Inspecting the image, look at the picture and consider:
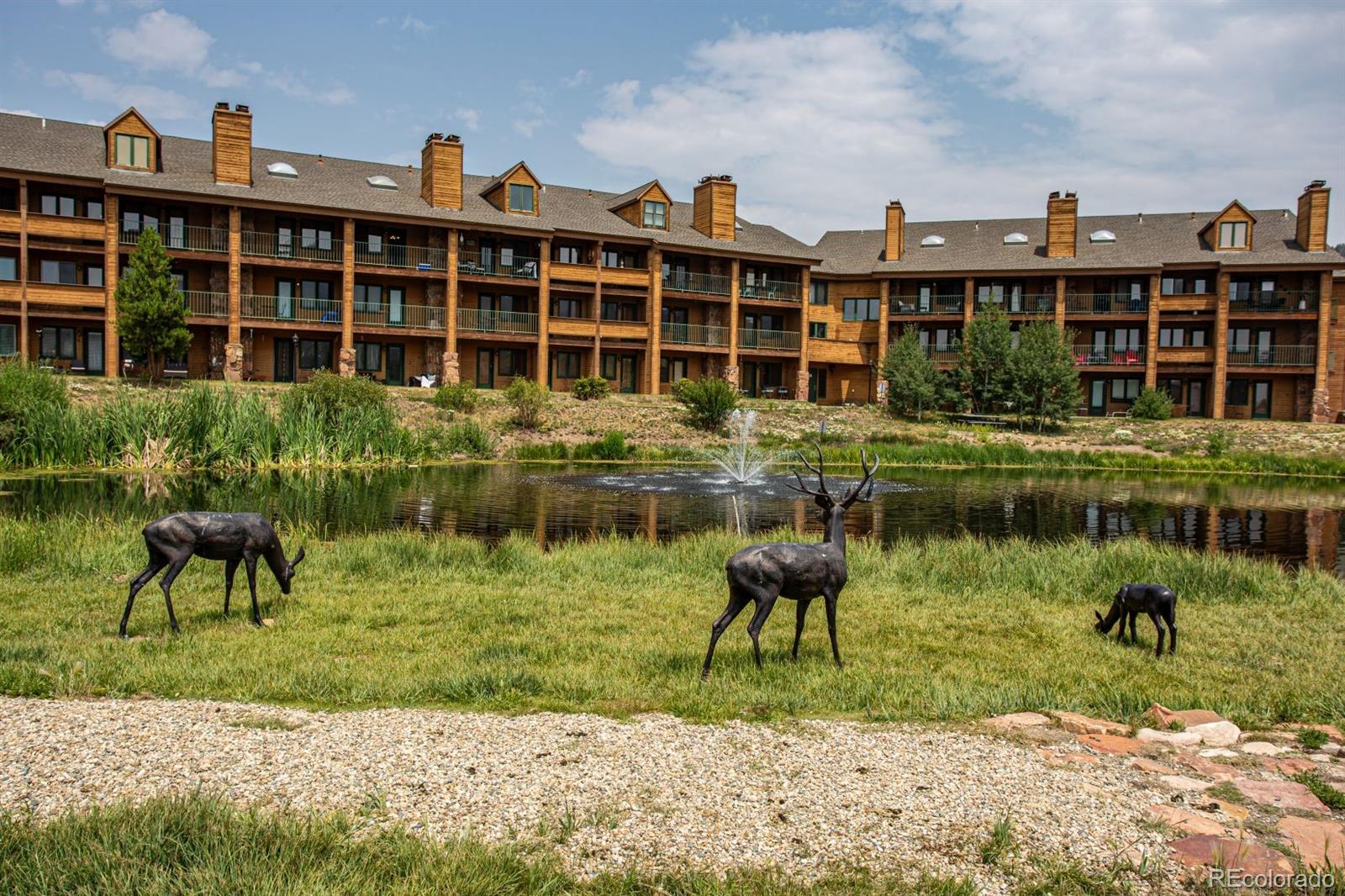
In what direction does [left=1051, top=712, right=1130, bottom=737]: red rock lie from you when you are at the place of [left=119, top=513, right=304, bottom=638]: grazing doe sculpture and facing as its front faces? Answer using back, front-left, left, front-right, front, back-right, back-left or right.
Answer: front-right

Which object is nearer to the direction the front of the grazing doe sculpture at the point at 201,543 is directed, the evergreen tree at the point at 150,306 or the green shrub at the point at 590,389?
the green shrub

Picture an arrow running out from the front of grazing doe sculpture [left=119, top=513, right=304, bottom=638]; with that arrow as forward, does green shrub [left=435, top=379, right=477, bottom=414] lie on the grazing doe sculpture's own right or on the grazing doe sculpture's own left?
on the grazing doe sculpture's own left

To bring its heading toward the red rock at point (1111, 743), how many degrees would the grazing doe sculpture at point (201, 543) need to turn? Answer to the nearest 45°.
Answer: approximately 45° to its right

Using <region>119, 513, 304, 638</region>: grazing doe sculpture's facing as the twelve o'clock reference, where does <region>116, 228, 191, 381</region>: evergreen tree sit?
The evergreen tree is roughly at 9 o'clock from the grazing doe sculpture.

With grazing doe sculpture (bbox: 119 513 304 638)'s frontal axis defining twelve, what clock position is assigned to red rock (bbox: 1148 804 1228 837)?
The red rock is roughly at 2 o'clock from the grazing doe sculpture.

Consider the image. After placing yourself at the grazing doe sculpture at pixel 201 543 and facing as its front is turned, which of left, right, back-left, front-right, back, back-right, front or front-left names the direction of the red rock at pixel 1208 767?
front-right

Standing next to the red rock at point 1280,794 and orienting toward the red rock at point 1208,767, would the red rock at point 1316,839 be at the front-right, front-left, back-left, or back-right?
back-left

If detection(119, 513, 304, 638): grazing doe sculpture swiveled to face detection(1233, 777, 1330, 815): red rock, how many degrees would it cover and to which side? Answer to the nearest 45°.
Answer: approximately 45° to its right

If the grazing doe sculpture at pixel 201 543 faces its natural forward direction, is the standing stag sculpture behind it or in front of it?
in front

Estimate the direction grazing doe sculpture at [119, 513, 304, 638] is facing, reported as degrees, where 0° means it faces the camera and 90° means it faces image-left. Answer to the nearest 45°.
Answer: approximately 270°

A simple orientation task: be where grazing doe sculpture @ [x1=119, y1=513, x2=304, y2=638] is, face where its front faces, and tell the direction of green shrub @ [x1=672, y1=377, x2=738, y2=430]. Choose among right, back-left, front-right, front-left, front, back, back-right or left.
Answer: front-left

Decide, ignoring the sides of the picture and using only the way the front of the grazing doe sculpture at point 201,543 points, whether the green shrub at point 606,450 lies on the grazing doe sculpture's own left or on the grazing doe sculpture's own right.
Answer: on the grazing doe sculpture's own left

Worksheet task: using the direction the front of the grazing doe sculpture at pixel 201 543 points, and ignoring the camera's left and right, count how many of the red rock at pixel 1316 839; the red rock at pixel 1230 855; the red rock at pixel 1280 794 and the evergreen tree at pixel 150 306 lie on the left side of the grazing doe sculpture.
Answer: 1
